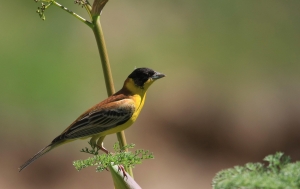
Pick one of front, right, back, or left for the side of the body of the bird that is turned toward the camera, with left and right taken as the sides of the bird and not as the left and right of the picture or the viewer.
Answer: right
